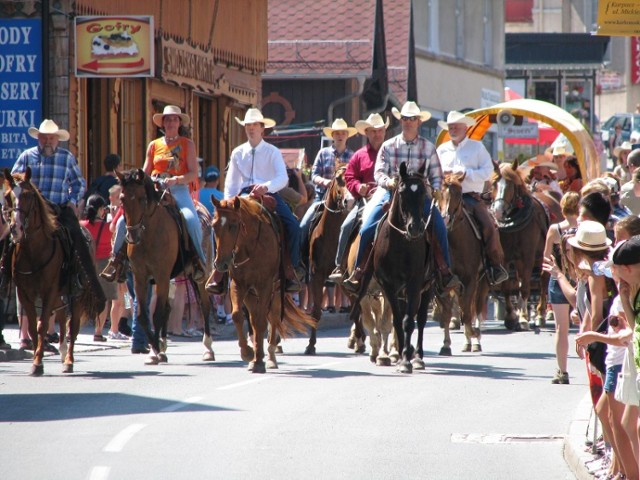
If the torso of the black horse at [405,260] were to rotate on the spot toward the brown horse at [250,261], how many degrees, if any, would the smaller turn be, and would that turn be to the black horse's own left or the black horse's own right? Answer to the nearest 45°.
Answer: approximately 90° to the black horse's own right

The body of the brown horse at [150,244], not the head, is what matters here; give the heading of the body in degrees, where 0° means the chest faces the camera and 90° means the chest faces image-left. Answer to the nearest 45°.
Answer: approximately 45°

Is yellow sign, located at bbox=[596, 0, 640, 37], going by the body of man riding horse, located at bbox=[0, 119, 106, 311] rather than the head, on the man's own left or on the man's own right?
on the man's own left

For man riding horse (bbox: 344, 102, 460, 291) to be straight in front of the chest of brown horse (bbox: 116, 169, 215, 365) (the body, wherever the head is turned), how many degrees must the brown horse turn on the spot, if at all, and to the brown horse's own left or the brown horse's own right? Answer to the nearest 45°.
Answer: approximately 135° to the brown horse's own left

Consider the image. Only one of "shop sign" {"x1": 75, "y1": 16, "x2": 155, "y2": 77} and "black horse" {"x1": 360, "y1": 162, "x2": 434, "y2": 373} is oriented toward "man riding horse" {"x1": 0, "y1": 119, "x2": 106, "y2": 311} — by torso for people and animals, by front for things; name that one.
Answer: the shop sign

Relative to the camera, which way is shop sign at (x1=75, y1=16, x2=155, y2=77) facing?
toward the camera

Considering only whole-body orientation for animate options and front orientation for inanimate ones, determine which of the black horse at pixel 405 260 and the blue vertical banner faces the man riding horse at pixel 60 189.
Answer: the blue vertical banner

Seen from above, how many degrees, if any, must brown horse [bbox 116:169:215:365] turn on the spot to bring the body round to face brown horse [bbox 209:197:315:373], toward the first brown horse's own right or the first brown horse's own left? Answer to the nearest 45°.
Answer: approximately 90° to the first brown horse's own left

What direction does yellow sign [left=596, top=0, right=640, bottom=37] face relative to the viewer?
toward the camera

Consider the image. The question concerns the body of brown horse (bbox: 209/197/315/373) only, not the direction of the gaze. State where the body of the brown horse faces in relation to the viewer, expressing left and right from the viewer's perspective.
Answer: facing the viewer and to the left of the viewer

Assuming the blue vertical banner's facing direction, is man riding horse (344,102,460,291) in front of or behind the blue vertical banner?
in front

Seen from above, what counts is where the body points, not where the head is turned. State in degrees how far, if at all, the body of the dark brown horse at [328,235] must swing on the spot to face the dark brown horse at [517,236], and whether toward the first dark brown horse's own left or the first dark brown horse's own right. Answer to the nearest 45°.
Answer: approximately 135° to the first dark brown horse's own left
